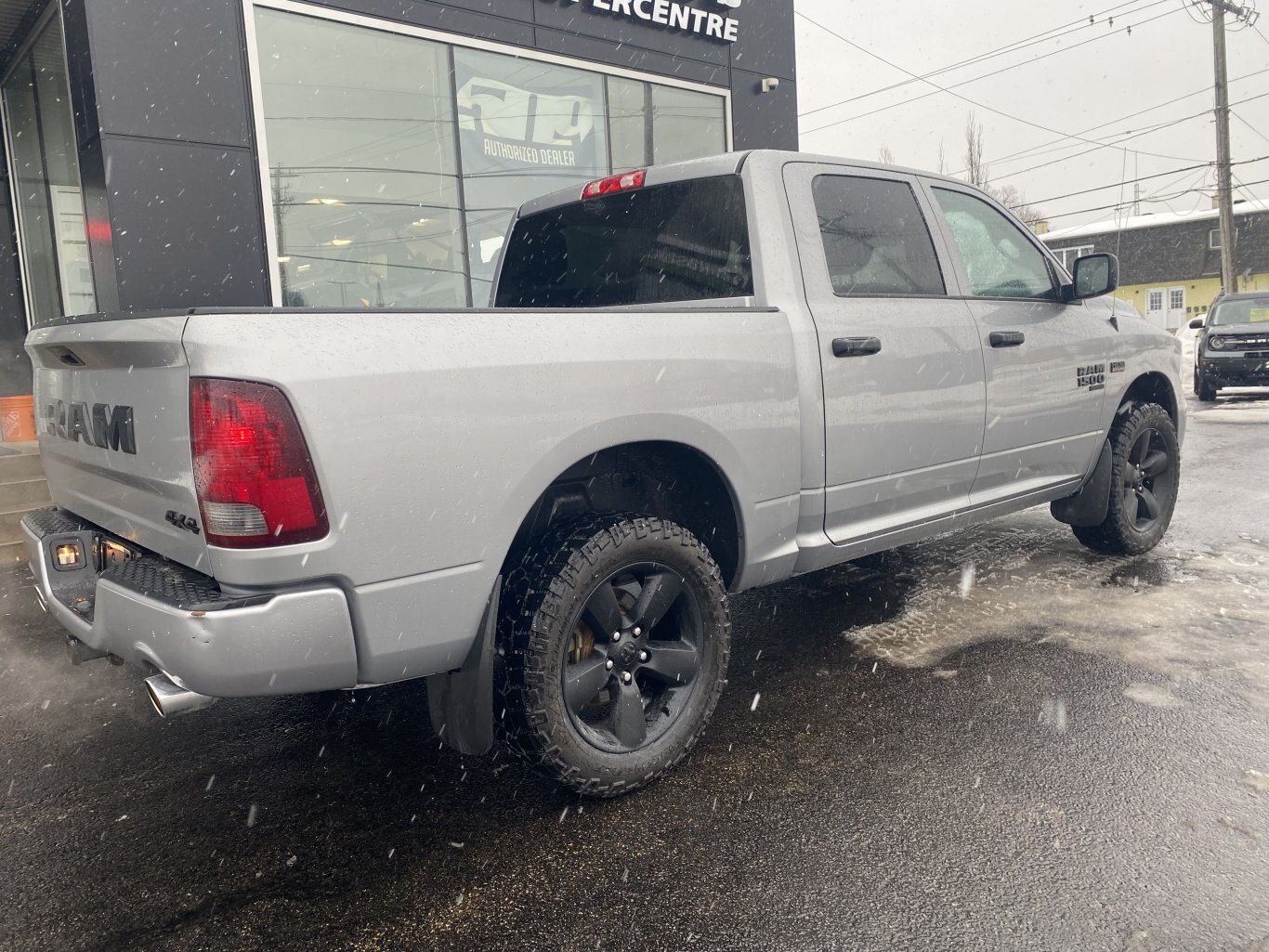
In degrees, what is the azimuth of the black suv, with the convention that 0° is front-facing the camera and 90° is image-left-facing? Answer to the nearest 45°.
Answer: approximately 0°

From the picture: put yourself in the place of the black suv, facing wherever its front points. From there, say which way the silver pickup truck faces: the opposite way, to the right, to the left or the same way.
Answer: the opposite way

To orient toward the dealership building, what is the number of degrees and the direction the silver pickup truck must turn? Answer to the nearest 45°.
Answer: approximately 45° to its left

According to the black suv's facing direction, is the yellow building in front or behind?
behind

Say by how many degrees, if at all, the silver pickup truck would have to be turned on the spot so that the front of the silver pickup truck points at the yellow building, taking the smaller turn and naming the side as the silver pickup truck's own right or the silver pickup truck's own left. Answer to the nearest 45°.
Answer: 0° — it already faces it

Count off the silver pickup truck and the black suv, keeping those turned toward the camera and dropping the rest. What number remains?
1

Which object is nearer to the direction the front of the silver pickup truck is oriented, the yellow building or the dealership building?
the yellow building

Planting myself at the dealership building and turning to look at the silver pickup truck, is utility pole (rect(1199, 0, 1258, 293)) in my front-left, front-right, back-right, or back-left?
back-left

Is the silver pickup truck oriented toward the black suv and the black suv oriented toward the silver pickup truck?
yes

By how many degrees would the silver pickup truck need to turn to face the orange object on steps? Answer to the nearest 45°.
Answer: approximately 90° to its left

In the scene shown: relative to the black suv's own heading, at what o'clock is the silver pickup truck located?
The silver pickup truck is roughly at 12 o'clock from the black suv.
